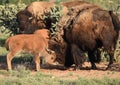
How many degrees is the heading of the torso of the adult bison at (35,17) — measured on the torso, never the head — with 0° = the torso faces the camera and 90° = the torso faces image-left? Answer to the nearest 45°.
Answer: approximately 45°

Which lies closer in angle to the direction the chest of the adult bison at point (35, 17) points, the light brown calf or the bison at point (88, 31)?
the light brown calf

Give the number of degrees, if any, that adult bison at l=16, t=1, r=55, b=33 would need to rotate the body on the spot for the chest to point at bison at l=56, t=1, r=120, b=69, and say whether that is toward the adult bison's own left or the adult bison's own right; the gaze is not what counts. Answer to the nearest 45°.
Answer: approximately 90° to the adult bison's own left

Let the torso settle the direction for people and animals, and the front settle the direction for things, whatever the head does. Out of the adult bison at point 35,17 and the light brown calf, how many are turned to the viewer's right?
1

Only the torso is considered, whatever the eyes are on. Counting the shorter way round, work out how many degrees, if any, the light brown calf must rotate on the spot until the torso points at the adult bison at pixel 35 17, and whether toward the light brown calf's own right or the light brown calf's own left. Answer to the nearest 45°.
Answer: approximately 90° to the light brown calf's own left

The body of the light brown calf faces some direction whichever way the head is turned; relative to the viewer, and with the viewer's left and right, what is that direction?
facing to the right of the viewer

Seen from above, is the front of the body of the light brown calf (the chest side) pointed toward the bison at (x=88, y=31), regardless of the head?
yes

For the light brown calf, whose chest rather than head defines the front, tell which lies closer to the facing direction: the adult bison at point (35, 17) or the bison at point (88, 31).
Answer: the bison
